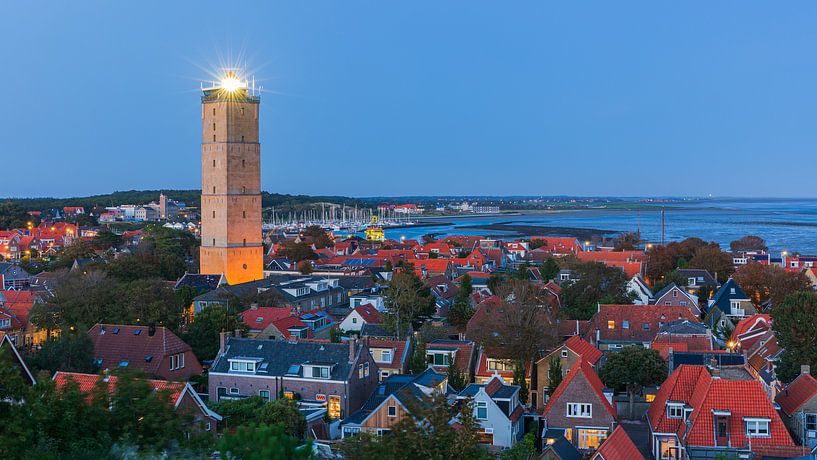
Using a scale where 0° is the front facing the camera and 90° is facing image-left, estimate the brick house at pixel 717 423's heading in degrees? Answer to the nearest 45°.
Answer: approximately 0°

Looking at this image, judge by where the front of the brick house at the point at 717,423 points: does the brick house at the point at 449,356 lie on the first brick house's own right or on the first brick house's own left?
on the first brick house's own right

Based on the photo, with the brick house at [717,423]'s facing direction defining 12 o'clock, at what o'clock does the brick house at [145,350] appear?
the brick house at [145,350] is roughly at 3 o'clock from the brick house at [717,423].

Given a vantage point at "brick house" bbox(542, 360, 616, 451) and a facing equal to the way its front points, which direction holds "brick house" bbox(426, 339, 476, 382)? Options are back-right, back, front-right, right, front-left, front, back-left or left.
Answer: back-right

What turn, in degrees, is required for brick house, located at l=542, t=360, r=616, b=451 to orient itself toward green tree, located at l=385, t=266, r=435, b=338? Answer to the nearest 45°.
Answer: approximately 135° to its right

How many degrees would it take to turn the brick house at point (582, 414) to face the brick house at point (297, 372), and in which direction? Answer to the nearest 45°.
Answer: approximately 90° to its right

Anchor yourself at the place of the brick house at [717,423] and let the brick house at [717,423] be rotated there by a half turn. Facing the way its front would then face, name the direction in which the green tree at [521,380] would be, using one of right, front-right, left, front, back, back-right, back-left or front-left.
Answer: front-left

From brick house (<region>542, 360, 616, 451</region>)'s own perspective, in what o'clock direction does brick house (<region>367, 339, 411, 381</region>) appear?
brick house (<region>367, 339, 411, 381</region>) is roughly at 4 o'clock from brick house (<region>542, 360, 616, 451</region>).

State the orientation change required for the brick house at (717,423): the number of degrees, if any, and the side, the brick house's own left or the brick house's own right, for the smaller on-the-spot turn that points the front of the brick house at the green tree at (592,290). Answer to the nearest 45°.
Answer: approximately 180°

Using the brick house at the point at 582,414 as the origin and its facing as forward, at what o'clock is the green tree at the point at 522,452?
The green tree is roughly at 1 o'clock from the brick house.

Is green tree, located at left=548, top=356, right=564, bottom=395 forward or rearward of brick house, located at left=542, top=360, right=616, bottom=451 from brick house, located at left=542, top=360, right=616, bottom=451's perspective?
rearward
